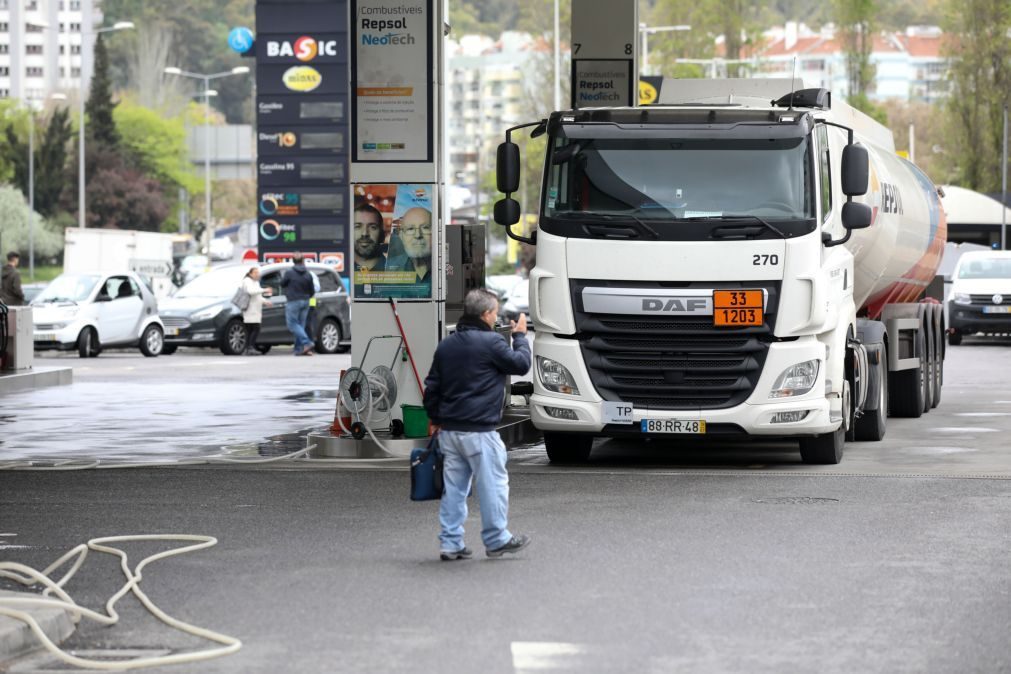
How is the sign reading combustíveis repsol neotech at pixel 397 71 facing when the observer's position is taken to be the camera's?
facing the viewer

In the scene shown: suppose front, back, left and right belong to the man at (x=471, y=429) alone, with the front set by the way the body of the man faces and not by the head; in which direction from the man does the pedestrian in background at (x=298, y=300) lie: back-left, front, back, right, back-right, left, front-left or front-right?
front-left

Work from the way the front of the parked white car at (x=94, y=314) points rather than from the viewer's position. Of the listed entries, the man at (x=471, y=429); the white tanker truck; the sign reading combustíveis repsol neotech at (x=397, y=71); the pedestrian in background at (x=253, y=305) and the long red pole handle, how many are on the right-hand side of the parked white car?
0

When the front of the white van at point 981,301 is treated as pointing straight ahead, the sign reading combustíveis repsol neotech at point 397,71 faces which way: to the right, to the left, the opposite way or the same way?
the same way

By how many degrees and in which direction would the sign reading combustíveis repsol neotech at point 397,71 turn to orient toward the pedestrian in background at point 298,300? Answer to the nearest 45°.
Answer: approximately 180°

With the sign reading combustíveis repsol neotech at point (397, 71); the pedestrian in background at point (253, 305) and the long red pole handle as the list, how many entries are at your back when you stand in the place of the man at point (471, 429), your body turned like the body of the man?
0

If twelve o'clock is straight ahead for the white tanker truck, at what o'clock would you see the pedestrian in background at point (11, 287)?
The pedestrian in background is roughly at 5 o'clock from the white tanker truck.

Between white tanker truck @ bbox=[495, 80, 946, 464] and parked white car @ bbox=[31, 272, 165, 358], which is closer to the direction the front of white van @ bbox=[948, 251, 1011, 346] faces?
the white tanker truck

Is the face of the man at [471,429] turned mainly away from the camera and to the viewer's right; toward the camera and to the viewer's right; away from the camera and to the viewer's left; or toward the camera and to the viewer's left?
away from the camera and to the viewer's right

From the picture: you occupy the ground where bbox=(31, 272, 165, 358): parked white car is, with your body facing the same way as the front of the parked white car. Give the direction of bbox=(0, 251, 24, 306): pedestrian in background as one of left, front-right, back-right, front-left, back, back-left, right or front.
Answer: front

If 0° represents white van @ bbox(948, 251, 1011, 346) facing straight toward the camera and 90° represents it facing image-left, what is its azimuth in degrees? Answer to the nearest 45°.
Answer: approximately 0°

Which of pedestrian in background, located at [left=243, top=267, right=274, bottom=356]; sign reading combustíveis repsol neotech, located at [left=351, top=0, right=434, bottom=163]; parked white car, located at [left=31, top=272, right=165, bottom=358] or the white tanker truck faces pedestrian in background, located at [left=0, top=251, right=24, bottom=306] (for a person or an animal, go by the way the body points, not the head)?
the parked white car

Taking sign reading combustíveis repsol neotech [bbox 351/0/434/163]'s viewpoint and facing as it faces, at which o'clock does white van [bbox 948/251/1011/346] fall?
The white van is roughly at 7 o'clock from the sign reading combustíveis repsol neotech.

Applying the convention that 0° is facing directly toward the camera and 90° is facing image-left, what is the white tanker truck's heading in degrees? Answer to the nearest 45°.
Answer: approximately 0°

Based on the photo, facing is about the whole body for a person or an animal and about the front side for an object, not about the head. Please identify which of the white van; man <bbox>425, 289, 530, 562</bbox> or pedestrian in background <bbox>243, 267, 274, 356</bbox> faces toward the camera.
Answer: the white van
